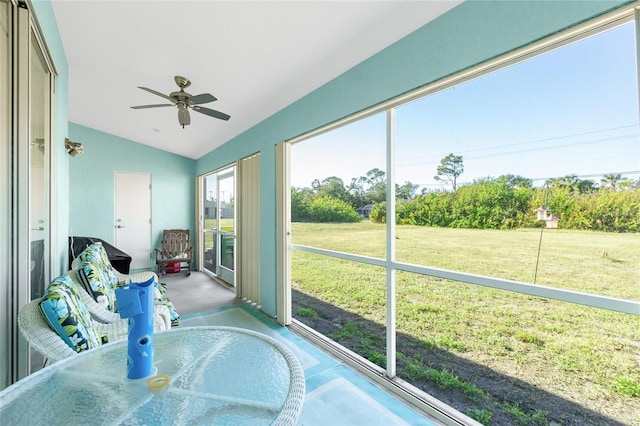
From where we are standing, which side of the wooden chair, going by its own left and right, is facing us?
front

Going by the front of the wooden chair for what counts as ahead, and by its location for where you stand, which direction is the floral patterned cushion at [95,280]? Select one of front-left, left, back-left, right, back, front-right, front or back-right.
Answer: front

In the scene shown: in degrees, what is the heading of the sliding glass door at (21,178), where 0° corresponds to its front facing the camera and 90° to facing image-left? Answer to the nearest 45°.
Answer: approximately 270°

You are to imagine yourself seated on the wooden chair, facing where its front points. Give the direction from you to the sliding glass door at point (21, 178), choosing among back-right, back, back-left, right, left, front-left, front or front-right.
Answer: front

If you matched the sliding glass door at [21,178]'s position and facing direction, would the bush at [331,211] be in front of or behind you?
in front

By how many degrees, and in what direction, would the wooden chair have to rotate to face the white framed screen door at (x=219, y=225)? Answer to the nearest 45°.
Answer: approximately 45° to its left

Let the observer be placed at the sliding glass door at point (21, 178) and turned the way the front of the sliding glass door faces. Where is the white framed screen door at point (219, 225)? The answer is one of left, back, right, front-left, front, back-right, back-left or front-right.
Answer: front-left

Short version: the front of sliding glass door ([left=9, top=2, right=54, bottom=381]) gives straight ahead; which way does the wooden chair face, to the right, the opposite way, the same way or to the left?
to the right

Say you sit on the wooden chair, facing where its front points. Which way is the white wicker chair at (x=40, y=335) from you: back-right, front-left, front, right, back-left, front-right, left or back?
front

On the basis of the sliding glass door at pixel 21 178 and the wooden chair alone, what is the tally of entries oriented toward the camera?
1

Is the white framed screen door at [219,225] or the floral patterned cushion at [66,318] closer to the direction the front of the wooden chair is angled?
the floral patterned cushion
